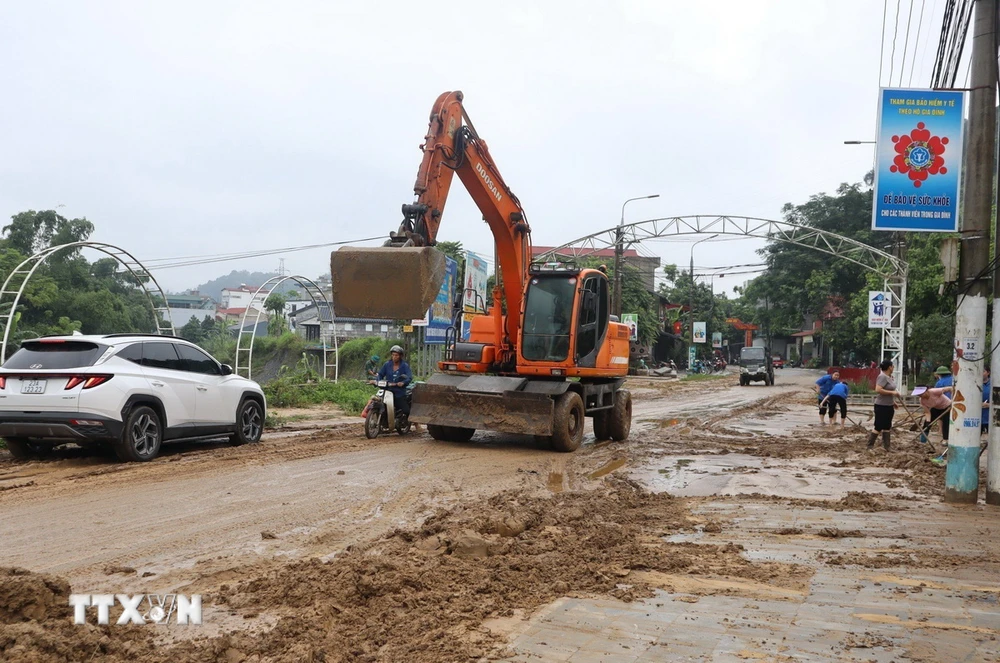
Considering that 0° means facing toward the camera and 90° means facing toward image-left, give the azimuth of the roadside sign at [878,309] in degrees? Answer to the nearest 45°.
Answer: approximately 0°

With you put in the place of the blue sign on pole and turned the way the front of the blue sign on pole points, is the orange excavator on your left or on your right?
on your right

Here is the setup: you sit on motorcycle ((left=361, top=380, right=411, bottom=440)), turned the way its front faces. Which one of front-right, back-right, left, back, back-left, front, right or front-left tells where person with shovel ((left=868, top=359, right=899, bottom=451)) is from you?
back-left

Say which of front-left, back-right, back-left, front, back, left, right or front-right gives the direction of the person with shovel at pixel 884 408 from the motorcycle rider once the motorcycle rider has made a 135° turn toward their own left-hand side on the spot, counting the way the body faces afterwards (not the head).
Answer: front

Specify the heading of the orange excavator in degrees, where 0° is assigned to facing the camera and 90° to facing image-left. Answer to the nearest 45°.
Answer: approximately 45°

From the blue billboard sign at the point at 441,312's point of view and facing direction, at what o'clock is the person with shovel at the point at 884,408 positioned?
The person with shovel is roughly at 11 o'clock from the blue billboard sign.

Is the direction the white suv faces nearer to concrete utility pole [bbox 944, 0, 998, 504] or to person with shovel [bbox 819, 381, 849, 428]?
the person with shovel

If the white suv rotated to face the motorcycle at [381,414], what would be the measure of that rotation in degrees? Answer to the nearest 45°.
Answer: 0° — it already faces it

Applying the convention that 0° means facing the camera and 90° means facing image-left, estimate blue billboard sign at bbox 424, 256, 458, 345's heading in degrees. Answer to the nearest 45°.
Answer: approximately 0°
